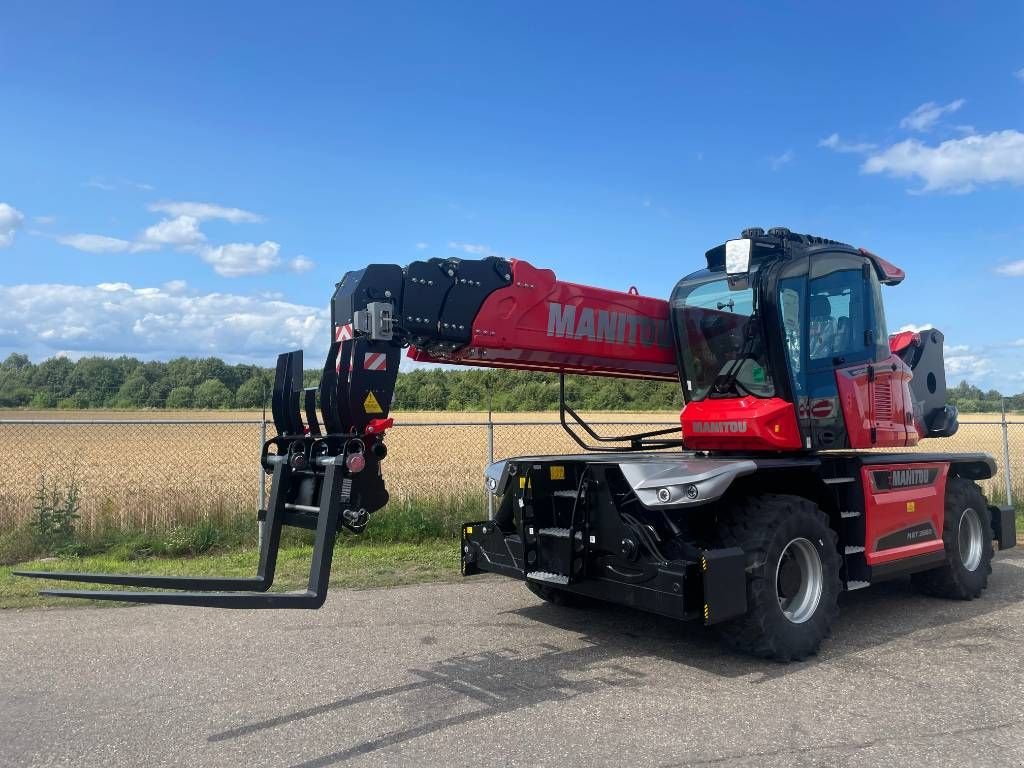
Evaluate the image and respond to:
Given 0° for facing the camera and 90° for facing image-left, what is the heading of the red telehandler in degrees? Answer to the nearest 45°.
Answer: approximately 45°

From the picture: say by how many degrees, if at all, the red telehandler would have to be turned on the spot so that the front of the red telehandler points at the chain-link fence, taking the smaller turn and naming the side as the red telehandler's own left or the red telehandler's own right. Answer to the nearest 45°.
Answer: approximately 90° to the red telehandler's own right
